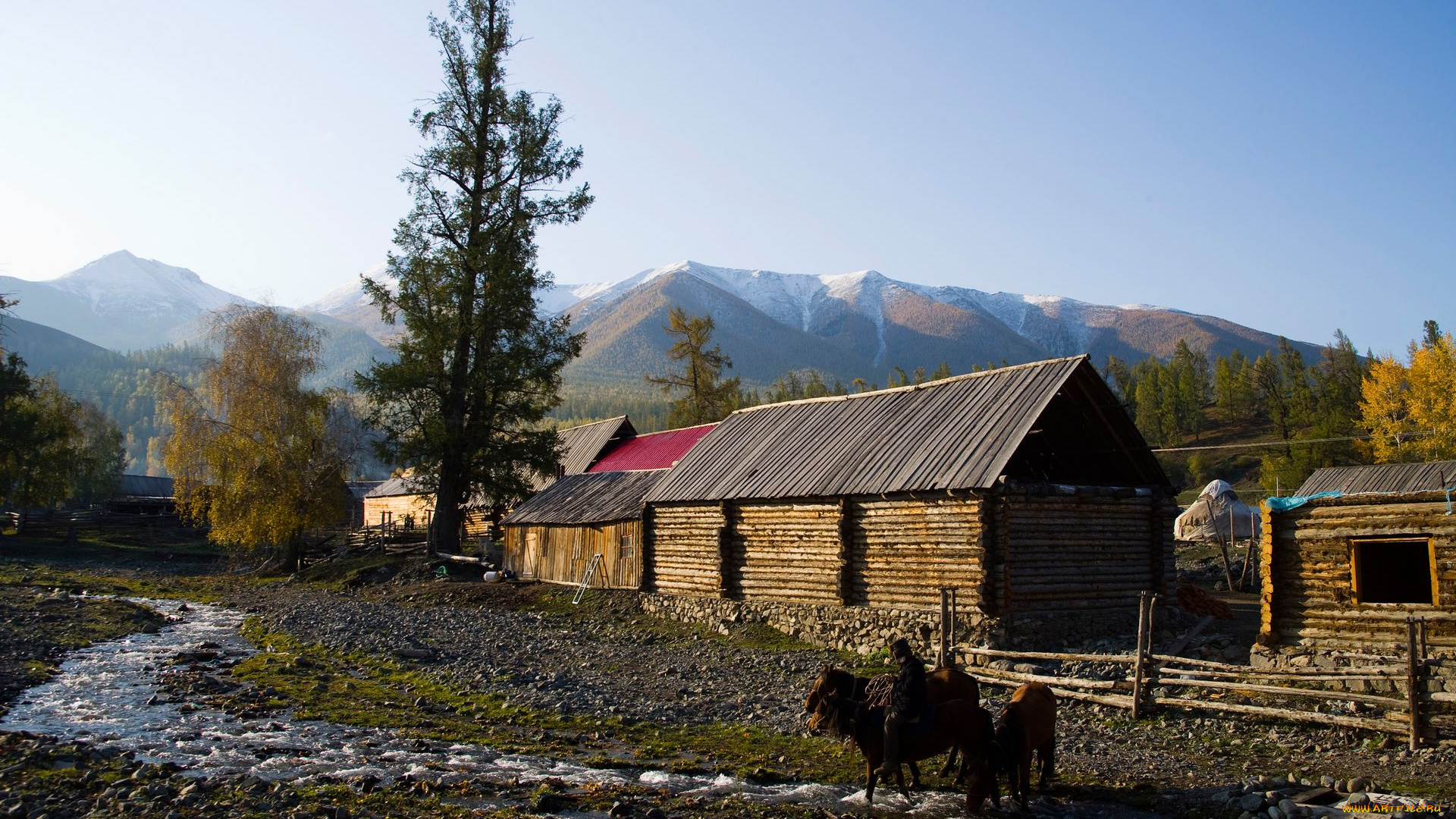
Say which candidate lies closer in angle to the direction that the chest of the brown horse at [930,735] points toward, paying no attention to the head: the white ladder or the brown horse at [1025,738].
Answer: the white ladder

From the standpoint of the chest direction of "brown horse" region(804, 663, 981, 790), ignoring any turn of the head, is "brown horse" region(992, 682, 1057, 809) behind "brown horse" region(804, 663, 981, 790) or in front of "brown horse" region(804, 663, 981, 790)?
behind

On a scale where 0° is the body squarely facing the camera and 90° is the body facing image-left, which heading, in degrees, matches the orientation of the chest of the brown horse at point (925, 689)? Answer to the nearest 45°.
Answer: approximately 90°

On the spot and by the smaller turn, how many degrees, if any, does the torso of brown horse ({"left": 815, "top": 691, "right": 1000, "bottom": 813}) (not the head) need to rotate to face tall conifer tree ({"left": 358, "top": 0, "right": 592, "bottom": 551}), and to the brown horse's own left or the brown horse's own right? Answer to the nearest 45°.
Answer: approximately 45° to the brown horse's own right

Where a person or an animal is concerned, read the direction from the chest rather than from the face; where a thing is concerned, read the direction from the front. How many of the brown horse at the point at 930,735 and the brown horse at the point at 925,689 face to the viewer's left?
2

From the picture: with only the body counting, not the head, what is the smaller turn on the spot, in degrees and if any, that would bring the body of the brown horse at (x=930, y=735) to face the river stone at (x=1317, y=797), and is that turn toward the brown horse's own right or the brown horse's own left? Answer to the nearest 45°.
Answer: approximately 180°

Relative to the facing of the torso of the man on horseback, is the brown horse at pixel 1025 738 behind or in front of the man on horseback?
behind

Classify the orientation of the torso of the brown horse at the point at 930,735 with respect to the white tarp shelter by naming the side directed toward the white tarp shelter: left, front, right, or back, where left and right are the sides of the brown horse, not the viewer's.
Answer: right

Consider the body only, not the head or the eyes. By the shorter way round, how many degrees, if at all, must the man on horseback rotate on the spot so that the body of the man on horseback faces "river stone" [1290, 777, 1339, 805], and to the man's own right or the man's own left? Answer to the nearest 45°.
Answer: approximately 180°

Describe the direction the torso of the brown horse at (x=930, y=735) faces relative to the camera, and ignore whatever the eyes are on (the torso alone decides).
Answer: to the viewer's left

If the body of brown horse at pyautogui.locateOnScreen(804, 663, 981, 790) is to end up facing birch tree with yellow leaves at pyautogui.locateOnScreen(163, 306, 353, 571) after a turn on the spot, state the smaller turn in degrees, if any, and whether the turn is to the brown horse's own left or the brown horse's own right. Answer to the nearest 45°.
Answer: approximately 45° to the brown horse's own right

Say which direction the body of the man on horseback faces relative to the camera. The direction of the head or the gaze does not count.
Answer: to the viewer's left

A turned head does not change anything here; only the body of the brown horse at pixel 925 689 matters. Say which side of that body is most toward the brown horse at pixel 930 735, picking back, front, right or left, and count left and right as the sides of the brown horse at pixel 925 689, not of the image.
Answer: left
